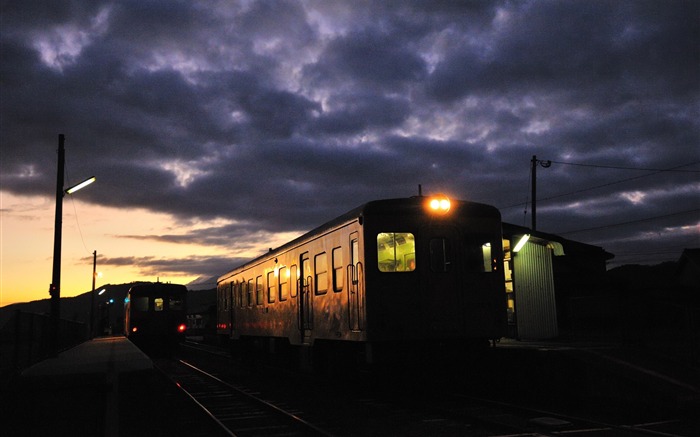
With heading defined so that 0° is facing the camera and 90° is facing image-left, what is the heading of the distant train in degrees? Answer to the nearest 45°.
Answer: approximately 180°

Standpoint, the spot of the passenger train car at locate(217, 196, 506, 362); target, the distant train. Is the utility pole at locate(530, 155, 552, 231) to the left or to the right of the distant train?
right

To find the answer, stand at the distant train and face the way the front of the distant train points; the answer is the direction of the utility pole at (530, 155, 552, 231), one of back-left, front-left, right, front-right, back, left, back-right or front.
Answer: right

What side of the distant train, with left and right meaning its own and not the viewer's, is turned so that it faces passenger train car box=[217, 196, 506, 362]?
back

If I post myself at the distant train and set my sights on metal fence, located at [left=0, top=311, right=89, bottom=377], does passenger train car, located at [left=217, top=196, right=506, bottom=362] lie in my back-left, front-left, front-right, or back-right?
front-left

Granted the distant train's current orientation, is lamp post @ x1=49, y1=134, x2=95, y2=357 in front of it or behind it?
behind

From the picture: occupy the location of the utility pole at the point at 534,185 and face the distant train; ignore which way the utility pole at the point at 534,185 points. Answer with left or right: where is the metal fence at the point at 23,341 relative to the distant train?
left

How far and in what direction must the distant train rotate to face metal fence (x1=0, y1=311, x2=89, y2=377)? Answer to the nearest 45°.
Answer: approximately 180°

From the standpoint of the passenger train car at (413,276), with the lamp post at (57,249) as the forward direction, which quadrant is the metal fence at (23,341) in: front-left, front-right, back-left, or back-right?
front-left
